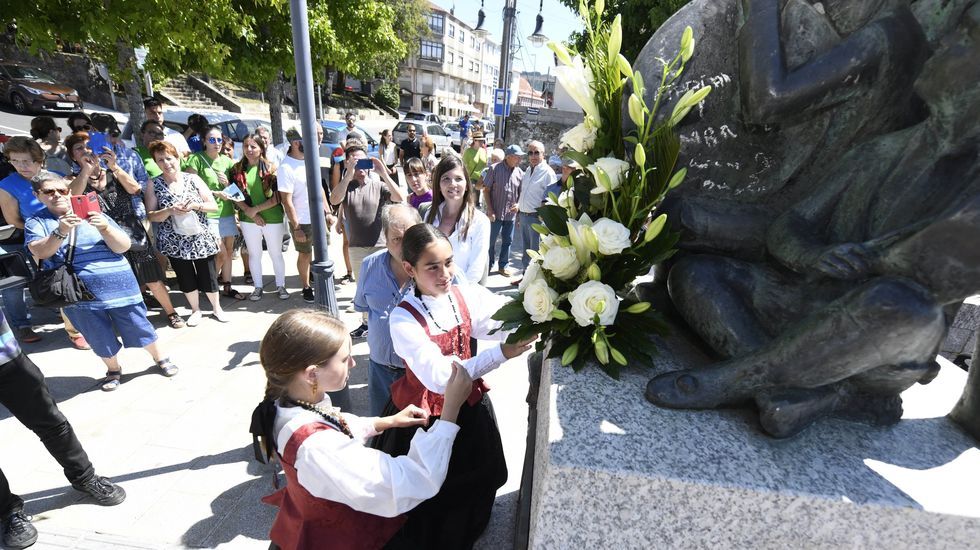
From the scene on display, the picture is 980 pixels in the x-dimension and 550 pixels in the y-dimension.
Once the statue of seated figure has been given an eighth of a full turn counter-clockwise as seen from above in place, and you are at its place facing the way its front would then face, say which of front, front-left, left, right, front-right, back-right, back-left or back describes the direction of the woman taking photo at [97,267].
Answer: right

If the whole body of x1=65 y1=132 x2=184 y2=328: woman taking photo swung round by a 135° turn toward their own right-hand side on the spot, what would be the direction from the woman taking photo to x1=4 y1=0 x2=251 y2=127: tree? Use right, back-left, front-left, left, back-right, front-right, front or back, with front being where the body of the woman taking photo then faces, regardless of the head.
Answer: right

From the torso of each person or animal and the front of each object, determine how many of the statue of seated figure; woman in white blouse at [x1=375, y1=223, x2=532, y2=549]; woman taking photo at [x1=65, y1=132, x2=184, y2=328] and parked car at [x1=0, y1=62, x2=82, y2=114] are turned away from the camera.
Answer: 0

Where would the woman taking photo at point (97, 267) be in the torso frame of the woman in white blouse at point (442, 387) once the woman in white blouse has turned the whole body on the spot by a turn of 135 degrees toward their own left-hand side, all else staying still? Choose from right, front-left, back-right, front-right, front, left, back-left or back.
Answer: front-left

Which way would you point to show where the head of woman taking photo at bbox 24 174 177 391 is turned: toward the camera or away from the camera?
toward the camera

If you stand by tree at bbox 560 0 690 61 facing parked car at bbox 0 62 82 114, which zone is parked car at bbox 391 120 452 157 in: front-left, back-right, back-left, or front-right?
front-right

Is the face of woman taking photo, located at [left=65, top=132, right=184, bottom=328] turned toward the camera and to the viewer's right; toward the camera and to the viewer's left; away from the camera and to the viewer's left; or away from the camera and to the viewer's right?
toward the camera and to the viewer's right

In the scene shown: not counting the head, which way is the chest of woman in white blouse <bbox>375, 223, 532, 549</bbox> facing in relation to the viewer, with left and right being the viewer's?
facing the viewer and to the right of the viewer

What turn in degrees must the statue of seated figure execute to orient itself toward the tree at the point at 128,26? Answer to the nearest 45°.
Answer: approximately 45° to its right

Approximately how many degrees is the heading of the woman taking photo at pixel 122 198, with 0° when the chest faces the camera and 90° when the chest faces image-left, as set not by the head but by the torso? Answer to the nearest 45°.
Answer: approximately 315°

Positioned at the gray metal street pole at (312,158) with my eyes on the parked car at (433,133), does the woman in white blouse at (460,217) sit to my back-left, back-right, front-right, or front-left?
front-right

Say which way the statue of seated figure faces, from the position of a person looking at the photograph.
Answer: facing the viewer and to the left of the viewer

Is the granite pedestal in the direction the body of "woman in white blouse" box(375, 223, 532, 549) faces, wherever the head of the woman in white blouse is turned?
yes
